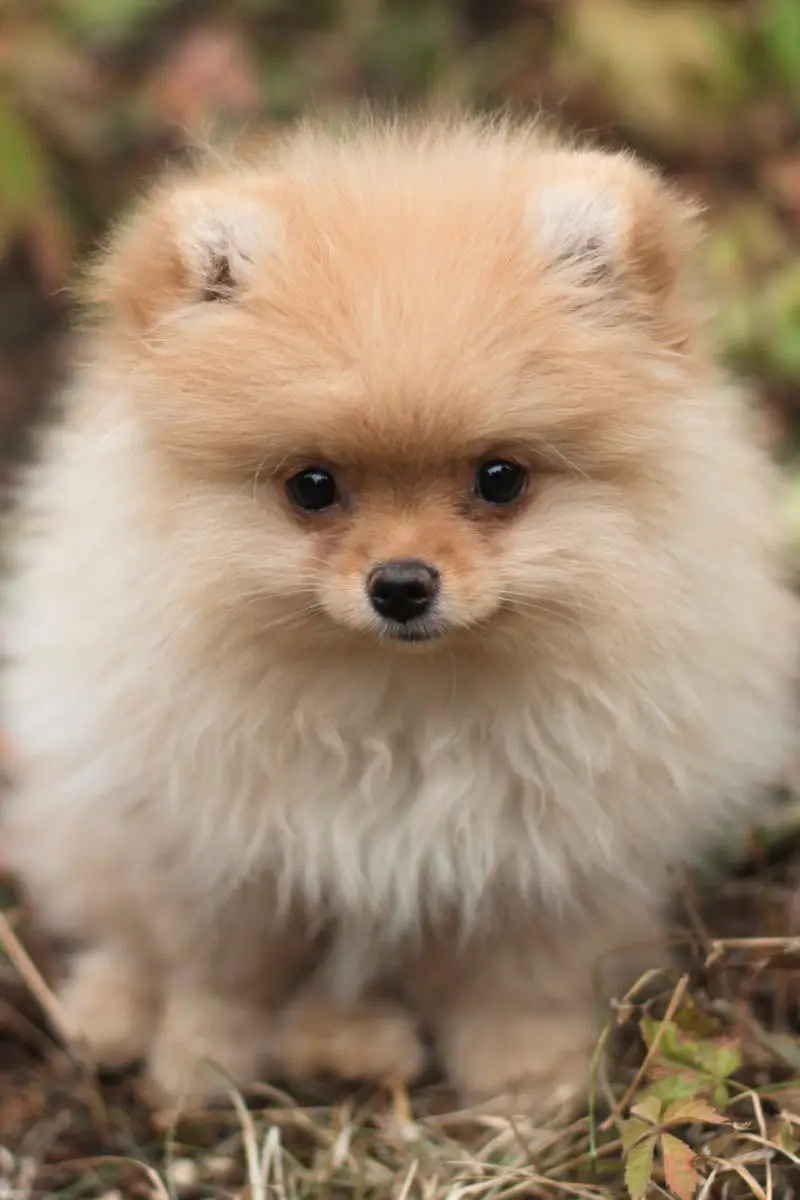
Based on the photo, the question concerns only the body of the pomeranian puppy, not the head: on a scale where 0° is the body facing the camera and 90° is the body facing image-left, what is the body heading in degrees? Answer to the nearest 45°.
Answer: approximately 0°
